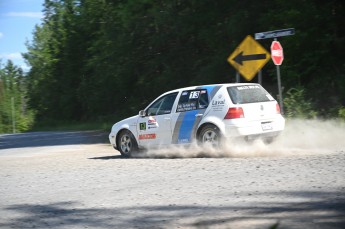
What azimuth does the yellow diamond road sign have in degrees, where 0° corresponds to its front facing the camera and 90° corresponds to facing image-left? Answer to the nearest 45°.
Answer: approximately 0°

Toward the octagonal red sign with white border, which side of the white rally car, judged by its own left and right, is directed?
right

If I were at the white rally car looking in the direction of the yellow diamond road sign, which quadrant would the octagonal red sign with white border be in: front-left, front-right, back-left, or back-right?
front-right

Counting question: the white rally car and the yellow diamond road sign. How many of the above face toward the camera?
1

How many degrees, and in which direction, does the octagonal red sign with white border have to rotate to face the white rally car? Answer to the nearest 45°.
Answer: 0° — it already faces it

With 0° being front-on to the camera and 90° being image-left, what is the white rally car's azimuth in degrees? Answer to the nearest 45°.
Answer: approximately 135°

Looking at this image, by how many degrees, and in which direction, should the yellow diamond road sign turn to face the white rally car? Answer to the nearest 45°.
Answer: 0° — it already faces it

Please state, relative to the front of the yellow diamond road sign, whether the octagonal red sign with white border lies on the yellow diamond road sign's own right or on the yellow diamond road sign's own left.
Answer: on the yellow diamond road sign's own left

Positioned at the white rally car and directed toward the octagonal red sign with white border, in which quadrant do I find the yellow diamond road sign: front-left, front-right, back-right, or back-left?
front-left

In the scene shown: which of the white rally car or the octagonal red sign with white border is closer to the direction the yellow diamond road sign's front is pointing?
the white rally car

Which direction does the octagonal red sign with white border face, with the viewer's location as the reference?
facing the viewer and to the left of the viewer
